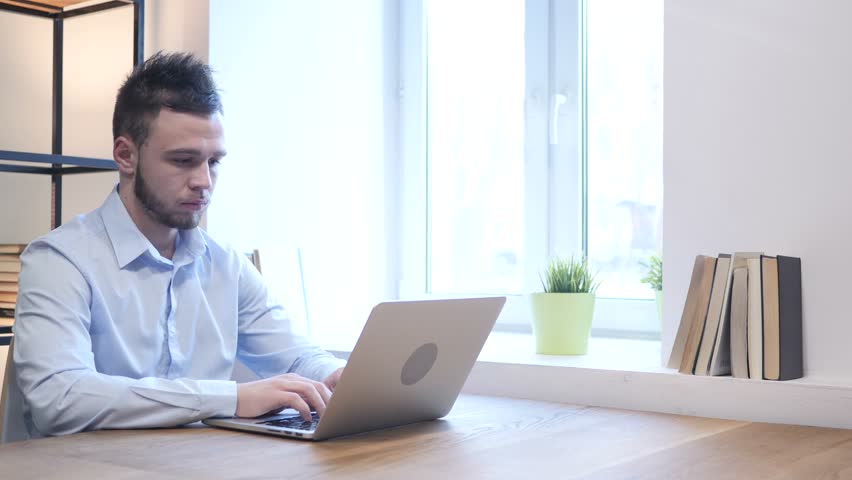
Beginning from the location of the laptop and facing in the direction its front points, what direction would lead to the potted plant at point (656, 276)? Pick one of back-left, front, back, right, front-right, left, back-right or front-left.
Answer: right

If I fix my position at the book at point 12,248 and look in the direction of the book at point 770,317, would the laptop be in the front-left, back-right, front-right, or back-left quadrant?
front-right

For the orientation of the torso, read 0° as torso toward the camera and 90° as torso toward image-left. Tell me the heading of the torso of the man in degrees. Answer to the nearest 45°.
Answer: approximately 315°

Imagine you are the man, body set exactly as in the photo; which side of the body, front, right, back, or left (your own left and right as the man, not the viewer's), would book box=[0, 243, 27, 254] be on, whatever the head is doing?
back

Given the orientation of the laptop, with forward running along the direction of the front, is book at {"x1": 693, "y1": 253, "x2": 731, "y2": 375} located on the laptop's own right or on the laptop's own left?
on the laptop's own right

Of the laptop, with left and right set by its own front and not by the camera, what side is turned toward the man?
front

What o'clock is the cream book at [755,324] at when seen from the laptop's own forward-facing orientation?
The cream book is roughly at 4 o'clock from the laptop.

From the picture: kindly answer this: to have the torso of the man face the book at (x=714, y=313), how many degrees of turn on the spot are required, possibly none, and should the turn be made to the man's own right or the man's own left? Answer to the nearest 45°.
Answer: approximately 45° to the man's own left

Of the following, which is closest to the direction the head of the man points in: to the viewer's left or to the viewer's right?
to the viewer's right

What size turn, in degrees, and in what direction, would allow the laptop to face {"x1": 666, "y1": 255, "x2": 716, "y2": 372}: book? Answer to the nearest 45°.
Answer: approximately 90° to its right

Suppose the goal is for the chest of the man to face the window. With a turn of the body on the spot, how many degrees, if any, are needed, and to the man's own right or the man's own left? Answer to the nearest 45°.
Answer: approximately 90° to the man's own left

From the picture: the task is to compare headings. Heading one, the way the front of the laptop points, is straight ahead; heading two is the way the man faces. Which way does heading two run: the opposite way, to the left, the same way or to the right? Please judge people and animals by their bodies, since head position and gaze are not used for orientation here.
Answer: the opposite way

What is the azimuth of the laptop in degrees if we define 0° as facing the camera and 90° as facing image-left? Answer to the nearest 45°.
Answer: approximately 135°

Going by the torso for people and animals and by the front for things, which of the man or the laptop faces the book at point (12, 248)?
the laptop

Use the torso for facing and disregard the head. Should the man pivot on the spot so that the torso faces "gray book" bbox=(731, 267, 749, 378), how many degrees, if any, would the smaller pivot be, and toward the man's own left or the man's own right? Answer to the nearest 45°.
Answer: approximately 45° to the man's own left
